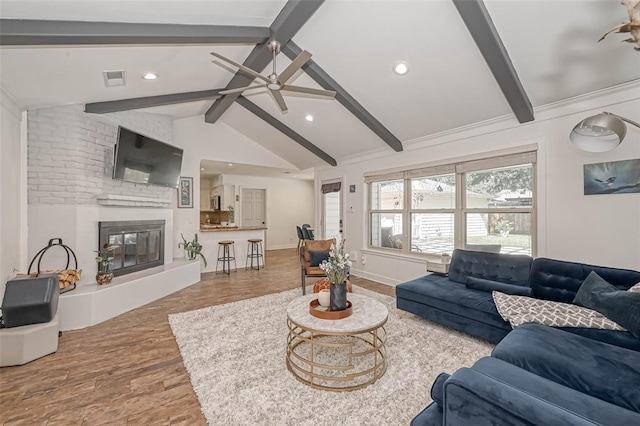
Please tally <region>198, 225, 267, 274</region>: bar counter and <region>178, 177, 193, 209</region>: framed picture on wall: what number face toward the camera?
2

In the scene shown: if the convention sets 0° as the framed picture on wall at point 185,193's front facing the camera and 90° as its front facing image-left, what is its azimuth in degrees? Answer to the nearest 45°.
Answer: approximately 0°

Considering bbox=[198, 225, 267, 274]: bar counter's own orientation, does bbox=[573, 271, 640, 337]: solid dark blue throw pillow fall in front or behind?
in front

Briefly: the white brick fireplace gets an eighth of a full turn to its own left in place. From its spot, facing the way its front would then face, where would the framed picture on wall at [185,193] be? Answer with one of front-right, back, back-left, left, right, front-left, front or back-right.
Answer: front-left

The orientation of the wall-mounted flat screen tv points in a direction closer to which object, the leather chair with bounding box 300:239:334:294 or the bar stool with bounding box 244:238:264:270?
the leather chair

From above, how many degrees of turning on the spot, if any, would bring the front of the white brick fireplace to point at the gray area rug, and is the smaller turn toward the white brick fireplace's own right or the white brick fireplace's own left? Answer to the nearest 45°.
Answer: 0° — it already faces it

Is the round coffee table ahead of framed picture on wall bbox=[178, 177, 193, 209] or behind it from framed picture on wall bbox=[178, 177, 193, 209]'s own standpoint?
ahead

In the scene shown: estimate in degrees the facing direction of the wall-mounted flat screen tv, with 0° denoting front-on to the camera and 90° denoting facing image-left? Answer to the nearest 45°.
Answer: approximately 315°

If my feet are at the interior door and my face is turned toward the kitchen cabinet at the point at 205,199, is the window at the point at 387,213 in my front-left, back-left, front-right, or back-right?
back-left

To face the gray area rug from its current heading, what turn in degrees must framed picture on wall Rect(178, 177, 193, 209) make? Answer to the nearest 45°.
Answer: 0° — it already faces it

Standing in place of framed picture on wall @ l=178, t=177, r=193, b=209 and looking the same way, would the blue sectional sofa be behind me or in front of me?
in front
